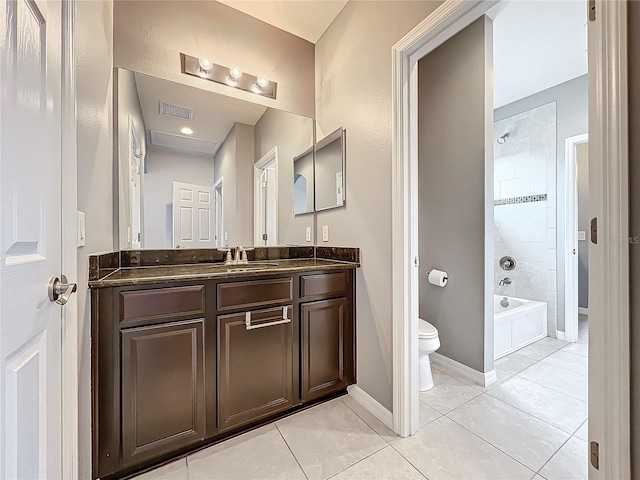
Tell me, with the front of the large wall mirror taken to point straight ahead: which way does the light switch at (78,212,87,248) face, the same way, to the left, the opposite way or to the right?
to the left

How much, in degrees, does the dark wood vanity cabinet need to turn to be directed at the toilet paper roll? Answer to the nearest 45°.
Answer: approximately 45° to its left

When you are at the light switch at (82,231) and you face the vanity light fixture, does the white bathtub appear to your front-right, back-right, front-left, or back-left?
front-right

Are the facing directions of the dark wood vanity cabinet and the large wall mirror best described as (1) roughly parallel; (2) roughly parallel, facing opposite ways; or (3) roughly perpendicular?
roughly parallel

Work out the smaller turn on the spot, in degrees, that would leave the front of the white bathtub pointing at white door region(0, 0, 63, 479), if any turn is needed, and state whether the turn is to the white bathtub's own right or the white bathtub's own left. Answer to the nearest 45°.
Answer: approximately 45° to the white bathtub's own right

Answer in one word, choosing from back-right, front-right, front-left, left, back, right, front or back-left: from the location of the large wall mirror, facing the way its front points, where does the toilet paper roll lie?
front-left

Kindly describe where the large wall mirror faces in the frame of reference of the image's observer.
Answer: facing the viewer and to the right of the viewer

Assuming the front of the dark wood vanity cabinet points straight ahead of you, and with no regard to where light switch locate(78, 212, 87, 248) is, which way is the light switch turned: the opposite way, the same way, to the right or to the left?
to the left

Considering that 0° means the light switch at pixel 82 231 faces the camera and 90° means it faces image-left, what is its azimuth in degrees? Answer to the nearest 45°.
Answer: approximately 270°
